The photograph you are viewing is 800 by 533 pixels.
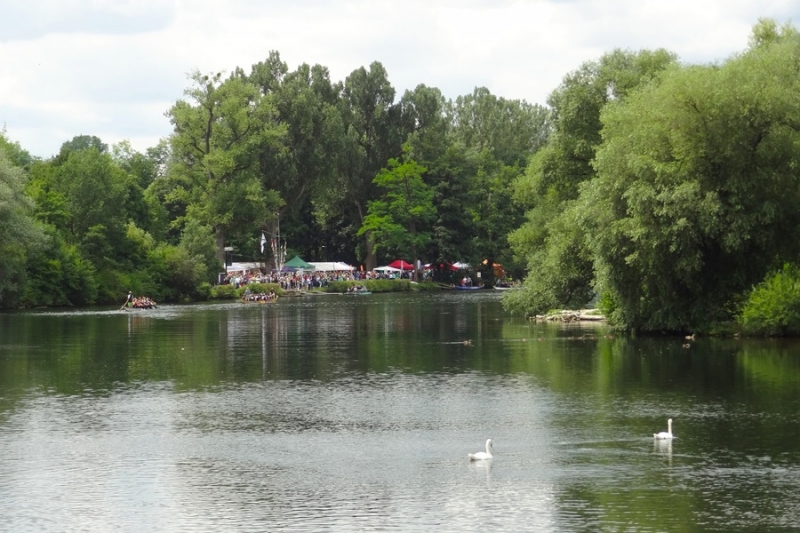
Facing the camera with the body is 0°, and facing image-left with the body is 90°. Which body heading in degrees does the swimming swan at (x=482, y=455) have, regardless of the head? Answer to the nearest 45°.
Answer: approximately 270°
